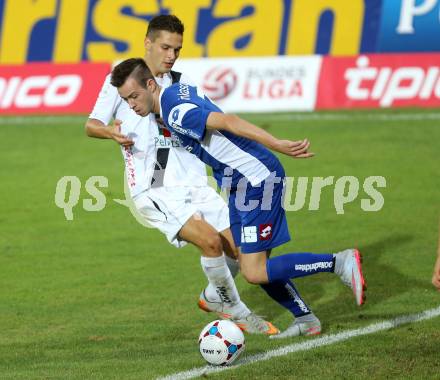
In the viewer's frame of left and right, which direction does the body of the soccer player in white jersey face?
facing the viewer and to the right of the viewer

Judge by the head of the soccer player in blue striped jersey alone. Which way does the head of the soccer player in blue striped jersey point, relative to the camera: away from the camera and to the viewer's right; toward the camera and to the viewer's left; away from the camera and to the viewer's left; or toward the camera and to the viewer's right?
toward the camera and to the viewer's left
